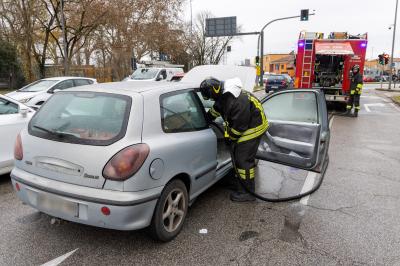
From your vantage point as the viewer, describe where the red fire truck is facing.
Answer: facing away from the viewer

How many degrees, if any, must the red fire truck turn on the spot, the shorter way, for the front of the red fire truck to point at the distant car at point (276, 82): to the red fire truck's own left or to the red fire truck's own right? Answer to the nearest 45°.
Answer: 0° — it already faces it

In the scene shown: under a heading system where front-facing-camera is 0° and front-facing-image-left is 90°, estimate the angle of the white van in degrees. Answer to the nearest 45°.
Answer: approximately 45°

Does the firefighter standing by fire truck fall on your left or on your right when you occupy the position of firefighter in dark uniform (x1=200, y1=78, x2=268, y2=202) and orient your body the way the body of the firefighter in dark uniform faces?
on your right

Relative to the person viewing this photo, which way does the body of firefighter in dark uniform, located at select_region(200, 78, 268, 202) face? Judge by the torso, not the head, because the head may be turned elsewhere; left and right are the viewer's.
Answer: facing to the left of the viewer

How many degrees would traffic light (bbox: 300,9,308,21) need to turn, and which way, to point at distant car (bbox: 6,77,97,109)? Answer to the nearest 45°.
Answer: approximately 45° to its right

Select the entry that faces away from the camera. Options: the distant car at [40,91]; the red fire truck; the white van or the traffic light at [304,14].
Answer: the red fire truck

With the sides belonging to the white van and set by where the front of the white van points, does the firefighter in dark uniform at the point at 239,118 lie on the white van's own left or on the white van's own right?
on the white van's own left

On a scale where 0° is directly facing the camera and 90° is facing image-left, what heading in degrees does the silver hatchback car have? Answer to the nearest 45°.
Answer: approximately 225°
